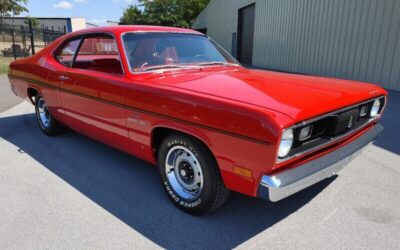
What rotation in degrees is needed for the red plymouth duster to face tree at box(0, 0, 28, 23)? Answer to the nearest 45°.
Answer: approximately 180°

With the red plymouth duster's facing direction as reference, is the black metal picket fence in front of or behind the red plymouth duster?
behind

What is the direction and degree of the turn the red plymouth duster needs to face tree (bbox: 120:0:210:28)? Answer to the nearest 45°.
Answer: approximately 135° to its left

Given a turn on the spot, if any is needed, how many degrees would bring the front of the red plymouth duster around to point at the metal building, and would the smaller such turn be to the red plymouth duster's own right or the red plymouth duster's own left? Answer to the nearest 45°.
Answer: approximately 90° to the red plymouth duster's own left

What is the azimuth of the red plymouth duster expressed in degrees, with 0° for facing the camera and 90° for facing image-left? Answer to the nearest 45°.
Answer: approximately 315°
